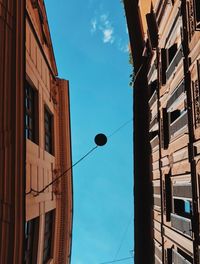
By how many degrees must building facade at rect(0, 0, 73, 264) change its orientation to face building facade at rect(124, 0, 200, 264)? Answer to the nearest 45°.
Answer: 0° — it already faces it

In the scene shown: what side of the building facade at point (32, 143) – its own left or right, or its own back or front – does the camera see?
right
